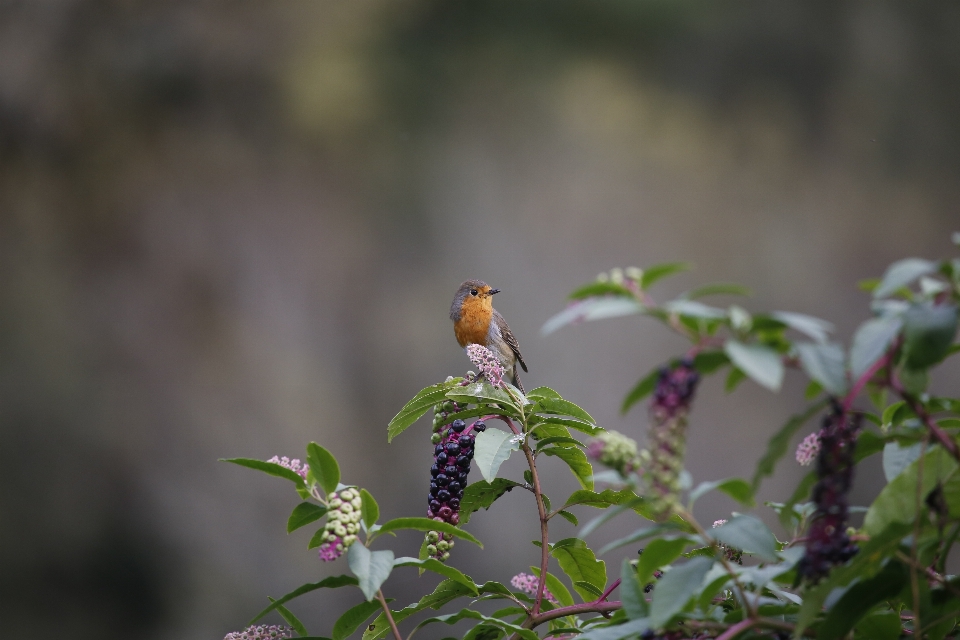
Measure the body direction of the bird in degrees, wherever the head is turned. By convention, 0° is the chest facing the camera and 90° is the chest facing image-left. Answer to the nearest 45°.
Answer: approximately 45°
